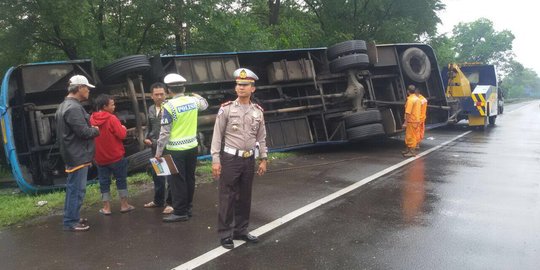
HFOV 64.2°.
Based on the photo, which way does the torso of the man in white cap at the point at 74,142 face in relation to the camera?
to the viewer's right

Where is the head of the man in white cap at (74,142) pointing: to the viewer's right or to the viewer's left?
to the viewer's right

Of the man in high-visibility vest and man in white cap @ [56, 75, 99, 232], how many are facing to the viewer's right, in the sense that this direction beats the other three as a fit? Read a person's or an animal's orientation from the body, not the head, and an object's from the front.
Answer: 1

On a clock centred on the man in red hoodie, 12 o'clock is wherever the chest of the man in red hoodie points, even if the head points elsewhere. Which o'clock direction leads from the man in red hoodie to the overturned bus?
The overturned bus is roughly at 12 o'clock from the man in red hoodie.

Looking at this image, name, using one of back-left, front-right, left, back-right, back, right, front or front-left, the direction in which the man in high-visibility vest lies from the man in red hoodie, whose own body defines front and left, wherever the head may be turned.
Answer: right

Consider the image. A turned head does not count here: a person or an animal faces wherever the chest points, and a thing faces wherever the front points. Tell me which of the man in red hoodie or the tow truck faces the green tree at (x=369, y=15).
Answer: the man in red hoodie

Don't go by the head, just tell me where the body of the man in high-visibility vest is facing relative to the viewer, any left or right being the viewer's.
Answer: facing away from the viewer and to the left of the viewer

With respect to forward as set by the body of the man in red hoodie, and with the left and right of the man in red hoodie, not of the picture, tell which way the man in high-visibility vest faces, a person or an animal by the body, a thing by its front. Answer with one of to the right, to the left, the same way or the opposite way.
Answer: to the left

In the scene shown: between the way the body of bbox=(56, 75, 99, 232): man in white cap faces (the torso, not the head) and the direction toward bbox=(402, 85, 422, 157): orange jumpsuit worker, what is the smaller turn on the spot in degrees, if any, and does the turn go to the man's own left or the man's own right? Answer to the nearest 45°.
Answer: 0° — they already face them

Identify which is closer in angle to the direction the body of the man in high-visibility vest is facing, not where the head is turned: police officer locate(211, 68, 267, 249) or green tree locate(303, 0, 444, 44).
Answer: the green tree

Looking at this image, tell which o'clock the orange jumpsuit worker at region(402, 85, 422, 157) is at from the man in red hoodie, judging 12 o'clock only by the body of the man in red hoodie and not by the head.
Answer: The orange jumpsuit worker is roughly at 1 o'clock from the man in red hoodie.

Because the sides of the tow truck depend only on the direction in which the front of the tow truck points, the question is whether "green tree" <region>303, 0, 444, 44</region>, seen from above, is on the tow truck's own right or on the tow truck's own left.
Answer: on the tow truck's own left

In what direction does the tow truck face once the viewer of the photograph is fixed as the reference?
facing away from the viewer and to the right of the viewer

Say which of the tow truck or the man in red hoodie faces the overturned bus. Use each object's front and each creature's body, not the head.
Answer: the man in red hoodie

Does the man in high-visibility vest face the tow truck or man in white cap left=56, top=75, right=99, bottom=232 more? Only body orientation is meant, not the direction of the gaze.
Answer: the man in white cap
